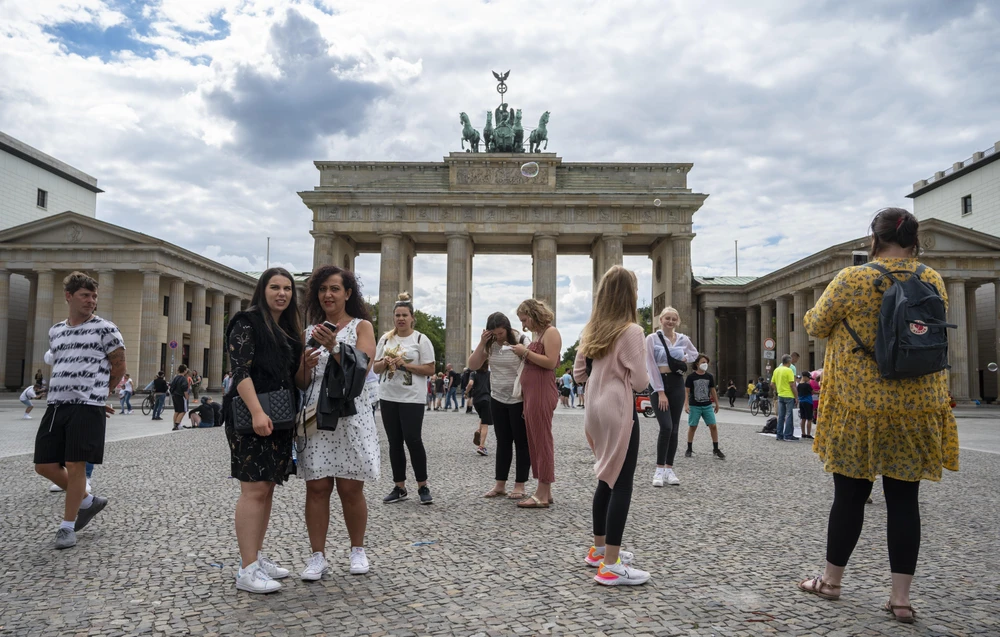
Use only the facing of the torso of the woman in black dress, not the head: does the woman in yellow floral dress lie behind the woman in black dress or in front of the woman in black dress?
in front

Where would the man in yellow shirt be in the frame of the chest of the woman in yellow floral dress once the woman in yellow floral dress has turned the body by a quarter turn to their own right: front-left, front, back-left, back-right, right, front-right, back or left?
front-left

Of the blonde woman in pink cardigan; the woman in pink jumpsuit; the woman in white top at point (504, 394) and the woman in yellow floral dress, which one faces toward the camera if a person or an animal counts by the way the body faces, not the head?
the woman in white top

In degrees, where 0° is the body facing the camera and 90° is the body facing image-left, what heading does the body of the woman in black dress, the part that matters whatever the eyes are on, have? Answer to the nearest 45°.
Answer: approximately 315°

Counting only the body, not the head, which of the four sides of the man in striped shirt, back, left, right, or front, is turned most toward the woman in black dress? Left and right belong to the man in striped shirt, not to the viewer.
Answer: left

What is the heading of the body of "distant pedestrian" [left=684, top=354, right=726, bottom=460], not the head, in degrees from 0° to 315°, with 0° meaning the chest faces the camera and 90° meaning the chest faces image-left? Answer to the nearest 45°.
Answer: approximately 0°

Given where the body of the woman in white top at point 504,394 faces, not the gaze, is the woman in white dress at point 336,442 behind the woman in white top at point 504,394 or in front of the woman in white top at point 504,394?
in front

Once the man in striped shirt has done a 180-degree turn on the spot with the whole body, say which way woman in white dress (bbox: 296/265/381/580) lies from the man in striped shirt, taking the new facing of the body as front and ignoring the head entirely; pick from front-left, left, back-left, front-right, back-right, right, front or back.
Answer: right

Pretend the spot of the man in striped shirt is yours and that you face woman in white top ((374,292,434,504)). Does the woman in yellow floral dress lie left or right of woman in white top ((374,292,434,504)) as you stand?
right

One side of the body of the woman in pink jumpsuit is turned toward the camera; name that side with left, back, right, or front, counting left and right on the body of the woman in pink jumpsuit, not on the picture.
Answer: left
